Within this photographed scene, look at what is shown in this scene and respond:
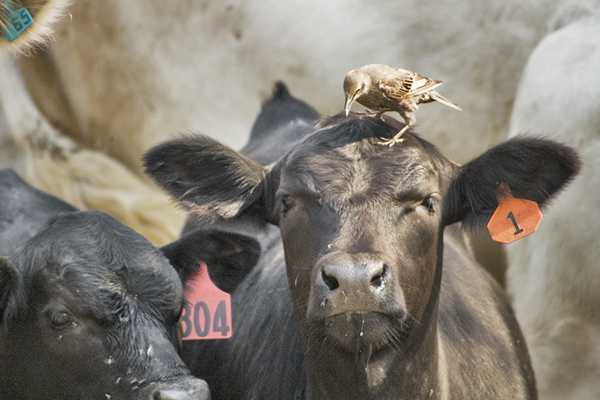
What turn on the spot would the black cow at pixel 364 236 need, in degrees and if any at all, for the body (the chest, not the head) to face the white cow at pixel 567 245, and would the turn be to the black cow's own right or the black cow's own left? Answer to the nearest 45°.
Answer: approximately 135° to the black cow's own left

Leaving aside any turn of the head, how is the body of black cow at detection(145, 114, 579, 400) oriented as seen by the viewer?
toward the camera

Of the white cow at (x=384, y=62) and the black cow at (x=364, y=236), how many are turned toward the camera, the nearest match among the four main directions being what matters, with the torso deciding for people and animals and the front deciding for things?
1

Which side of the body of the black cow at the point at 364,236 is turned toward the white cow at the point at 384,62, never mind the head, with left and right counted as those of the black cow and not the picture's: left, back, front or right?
back
